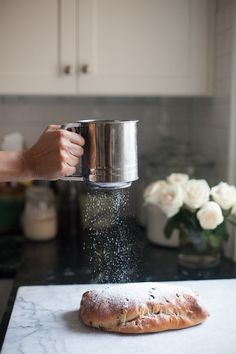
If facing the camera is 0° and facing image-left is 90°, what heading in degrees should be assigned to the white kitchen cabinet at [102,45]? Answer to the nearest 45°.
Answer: approximately 0°

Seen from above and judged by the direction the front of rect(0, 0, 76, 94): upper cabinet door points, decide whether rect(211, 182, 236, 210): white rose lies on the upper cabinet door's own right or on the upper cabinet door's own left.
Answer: on the upper cabinet door's own left

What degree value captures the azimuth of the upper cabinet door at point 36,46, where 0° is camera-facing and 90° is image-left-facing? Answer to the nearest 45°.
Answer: approximately 0°
